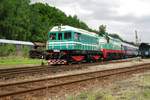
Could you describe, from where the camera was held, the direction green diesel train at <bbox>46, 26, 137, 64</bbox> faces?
facing the viewer and to the left of the viewer
